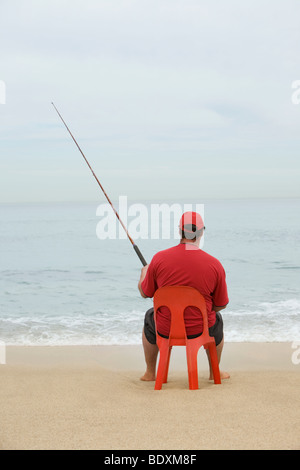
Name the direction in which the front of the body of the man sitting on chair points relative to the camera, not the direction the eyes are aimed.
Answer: away from the camera

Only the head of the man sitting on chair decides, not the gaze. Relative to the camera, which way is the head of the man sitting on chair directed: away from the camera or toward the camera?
away from the camera
